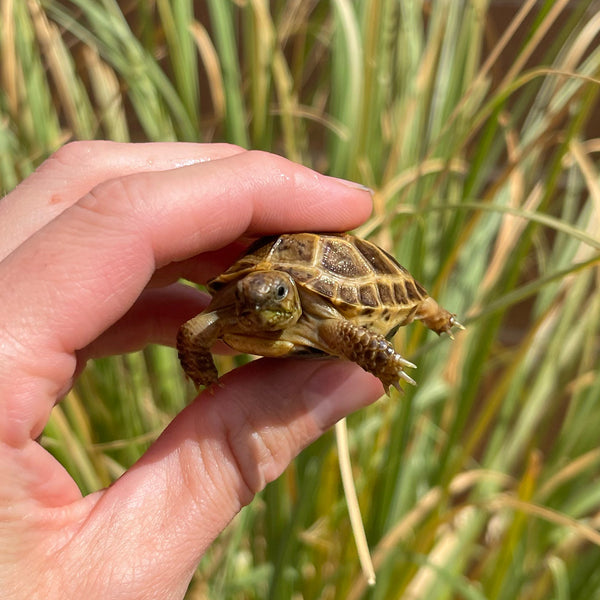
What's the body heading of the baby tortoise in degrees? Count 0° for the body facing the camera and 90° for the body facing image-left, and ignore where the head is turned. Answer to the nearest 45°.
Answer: approximately 45°
